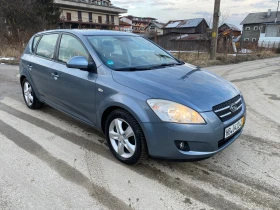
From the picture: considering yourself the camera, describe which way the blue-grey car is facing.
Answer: facing the viewer and to the right of the viewer
